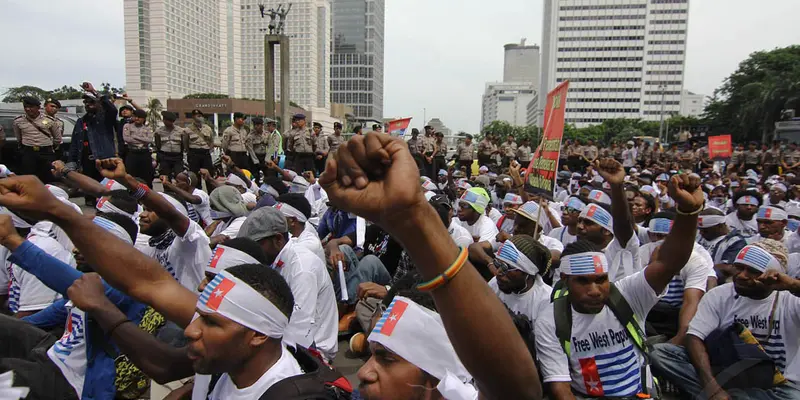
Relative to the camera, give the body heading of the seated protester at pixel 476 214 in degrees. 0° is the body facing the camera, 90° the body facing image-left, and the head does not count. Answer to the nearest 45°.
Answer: approximately 45°

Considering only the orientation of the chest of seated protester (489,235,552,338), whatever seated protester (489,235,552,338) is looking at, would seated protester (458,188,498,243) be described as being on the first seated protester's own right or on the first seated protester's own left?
on the first seated protester's own right

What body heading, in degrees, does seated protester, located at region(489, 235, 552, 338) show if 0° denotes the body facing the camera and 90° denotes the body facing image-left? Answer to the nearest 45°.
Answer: approximately 45°

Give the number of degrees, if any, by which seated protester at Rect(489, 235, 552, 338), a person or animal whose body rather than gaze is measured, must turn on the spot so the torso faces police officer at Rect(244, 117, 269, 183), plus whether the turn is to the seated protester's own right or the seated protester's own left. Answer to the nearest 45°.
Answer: approximately 90° to the seated protester's own right
